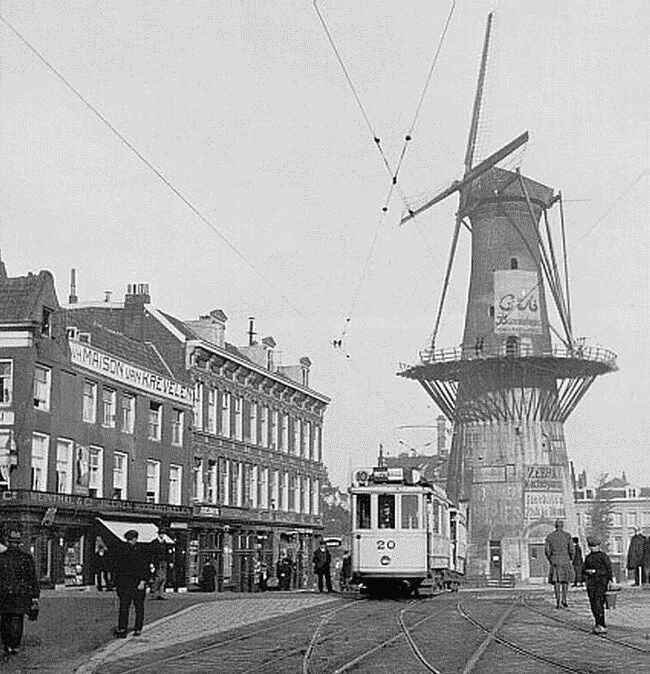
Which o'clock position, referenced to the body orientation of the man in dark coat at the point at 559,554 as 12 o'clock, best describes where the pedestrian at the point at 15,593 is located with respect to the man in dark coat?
The pedestrian is roughly at 7 o'clock from the man in dark coat.

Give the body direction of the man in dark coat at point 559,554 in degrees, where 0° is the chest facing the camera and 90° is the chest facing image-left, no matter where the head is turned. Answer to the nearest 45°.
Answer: approximately 180°

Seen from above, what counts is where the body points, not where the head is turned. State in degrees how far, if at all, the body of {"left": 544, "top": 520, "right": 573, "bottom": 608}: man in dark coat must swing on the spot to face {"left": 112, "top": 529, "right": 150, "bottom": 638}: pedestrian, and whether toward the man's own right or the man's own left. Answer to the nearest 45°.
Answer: approximately 135° to the man's own left

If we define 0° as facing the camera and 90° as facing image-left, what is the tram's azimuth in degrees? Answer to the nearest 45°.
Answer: approximately 0°

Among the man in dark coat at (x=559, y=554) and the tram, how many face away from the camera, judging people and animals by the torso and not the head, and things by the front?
1

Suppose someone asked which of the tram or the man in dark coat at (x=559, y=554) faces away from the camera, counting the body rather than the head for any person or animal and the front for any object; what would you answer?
the man in dark coat

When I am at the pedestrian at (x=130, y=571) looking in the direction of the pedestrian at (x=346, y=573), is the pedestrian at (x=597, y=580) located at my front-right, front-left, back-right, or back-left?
front-right

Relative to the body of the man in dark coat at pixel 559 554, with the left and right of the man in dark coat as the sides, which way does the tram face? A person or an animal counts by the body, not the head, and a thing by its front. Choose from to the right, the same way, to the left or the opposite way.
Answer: the opposite way
